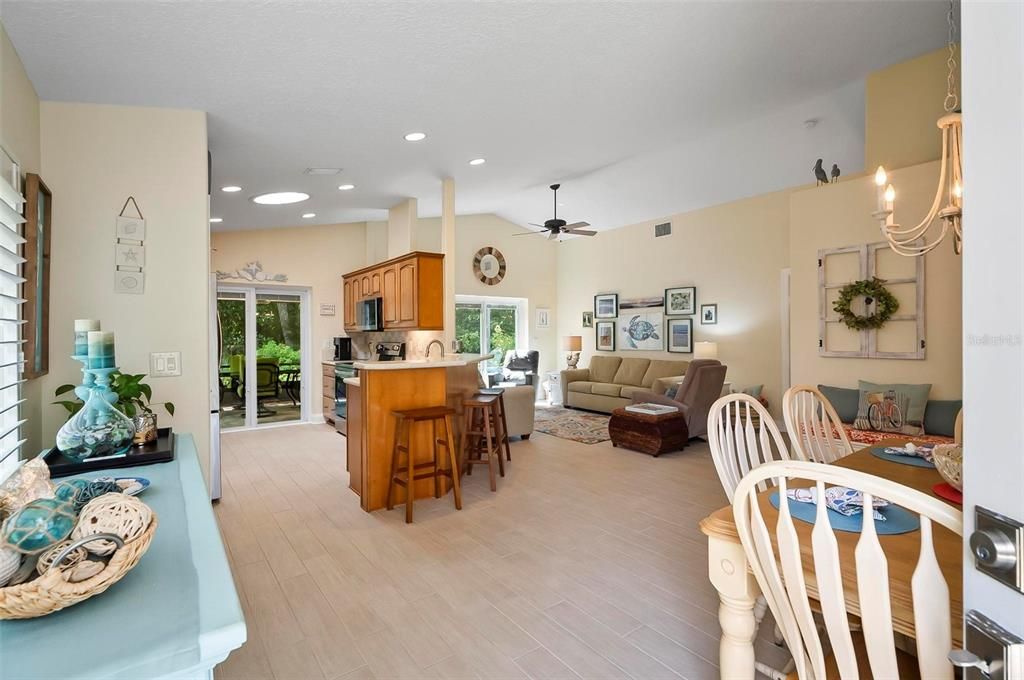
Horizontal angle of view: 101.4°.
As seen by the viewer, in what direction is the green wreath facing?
toward the camera

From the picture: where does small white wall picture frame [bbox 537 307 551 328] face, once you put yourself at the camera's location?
facing the viewer

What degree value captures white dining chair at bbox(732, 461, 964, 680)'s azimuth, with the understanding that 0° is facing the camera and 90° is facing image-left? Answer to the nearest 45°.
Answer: approximately 225°

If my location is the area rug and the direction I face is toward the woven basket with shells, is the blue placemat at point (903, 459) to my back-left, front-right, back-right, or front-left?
front-left

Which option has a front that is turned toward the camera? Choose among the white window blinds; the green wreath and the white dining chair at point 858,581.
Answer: the green wreath

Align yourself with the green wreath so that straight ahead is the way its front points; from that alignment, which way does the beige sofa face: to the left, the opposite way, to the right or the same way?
the same way

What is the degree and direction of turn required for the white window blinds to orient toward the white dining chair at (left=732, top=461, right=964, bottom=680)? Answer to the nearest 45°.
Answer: approximately 45° to its right

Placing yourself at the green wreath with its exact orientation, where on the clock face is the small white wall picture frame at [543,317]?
The small white wall picture frame is roughly at 4 o'clock from the green wreath.

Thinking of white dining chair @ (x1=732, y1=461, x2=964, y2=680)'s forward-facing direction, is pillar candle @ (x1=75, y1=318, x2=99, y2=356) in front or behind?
behind

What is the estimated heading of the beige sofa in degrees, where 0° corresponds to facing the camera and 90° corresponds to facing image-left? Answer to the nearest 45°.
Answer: approximately 45°

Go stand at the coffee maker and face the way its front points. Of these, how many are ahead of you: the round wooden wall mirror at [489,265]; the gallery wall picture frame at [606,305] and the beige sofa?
0

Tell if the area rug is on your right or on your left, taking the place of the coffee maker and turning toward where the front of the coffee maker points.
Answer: on your left

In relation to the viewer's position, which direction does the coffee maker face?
facing the viewer and to the left of the viewer
